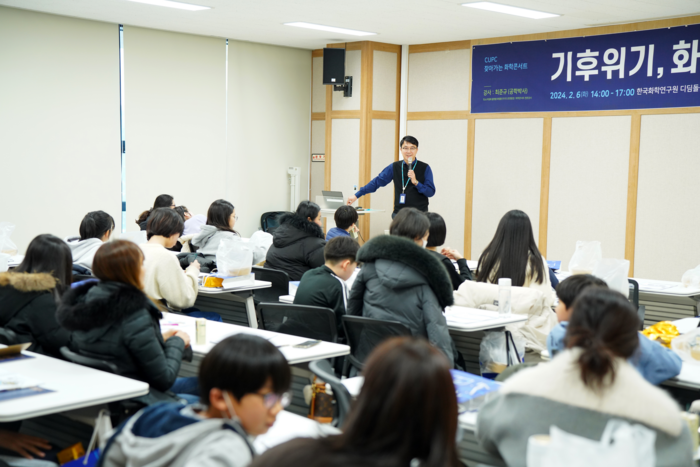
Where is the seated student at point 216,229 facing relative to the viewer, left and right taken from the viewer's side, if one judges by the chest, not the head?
facing away from the viewer and to the right of the viewer

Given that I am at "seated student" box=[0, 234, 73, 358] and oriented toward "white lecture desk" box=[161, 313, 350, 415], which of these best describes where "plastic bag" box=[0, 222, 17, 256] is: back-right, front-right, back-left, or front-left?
back-left

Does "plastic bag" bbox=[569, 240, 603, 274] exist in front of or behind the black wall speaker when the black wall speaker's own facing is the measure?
in front

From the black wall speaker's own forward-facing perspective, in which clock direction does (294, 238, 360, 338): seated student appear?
The seated student is roughly at 12 o'clock from the black wall speaker.

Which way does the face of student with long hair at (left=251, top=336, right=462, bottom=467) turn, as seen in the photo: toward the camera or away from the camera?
away from the camera

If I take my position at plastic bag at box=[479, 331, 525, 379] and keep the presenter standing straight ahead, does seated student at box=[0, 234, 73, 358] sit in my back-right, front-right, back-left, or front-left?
back-left

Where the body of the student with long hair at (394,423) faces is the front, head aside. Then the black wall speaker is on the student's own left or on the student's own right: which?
on the student's own left

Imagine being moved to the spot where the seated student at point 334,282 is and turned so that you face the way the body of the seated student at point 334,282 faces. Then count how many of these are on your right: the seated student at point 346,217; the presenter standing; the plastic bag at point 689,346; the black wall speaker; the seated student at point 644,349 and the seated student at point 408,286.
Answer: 3

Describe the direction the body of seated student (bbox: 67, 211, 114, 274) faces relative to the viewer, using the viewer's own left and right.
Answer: facing away from the viewer and to the right of the viewer

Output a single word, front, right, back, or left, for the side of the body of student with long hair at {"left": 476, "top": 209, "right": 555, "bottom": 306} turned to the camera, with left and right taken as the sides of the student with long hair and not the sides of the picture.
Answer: back

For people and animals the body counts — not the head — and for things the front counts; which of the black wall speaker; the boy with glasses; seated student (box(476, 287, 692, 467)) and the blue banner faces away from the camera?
the seated student

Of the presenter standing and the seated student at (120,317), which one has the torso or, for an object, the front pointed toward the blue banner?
the seated student

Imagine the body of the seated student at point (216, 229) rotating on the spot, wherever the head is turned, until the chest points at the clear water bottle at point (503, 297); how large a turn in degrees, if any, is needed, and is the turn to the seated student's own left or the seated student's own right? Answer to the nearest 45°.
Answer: approximately 90° to the seated student's own right

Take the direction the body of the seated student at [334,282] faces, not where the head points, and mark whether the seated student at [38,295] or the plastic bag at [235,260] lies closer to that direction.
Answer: the plastic bag

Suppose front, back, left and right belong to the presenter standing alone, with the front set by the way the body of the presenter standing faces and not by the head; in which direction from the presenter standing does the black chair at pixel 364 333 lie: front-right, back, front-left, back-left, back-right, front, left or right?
front

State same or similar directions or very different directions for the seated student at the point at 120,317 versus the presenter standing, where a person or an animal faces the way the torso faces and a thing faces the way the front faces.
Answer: very different directions

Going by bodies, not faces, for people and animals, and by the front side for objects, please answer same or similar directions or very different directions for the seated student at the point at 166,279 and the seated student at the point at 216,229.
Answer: same or similar directions

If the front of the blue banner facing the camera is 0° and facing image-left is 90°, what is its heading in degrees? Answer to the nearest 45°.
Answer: approximately 45°

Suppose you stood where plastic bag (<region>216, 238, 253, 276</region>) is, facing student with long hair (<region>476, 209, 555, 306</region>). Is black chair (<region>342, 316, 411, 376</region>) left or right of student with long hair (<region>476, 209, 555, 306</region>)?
right

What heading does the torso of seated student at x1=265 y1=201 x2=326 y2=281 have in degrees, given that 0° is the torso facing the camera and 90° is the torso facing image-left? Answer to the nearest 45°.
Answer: approximately 225°

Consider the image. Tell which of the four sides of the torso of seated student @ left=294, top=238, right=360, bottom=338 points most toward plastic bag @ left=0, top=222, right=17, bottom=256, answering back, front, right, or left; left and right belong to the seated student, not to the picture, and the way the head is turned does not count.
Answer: left
